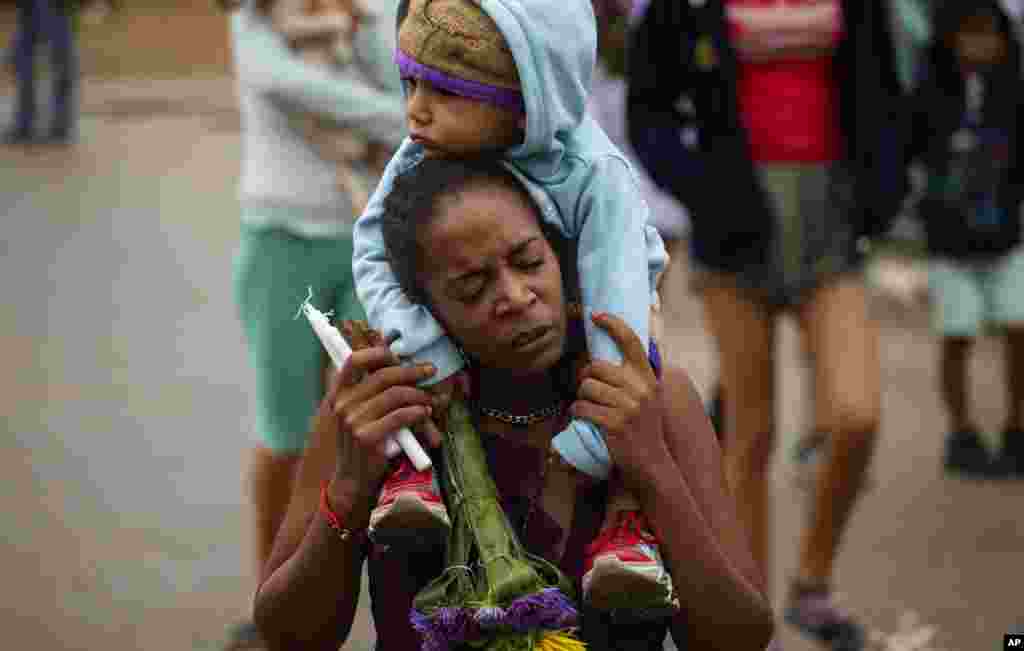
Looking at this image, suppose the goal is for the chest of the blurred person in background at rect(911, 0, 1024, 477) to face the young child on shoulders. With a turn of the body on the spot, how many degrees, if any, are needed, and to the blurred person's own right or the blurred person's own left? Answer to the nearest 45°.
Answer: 0° — they already face them

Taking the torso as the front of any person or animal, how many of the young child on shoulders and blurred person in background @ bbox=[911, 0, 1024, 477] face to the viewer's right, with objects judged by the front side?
0

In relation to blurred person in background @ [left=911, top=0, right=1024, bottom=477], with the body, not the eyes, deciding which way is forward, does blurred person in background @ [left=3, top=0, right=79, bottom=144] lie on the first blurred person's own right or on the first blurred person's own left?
on the first blurred person's own right

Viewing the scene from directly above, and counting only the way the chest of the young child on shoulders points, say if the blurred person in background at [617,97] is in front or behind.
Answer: behind

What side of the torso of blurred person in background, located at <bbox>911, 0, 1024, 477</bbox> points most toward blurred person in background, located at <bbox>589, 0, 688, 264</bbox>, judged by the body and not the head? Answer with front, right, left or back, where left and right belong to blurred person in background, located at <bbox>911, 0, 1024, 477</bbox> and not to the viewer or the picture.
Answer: right

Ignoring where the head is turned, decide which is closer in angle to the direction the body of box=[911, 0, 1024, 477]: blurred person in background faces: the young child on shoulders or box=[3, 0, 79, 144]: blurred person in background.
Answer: the young child on shoulders

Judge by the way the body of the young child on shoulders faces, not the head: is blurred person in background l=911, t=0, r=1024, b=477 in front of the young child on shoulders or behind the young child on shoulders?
behind

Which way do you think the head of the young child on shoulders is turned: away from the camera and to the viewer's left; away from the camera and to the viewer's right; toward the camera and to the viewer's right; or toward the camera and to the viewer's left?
toward the camera and to the viewer's left

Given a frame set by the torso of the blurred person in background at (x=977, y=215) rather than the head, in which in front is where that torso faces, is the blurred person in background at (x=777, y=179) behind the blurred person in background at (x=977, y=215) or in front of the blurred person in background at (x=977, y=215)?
in front

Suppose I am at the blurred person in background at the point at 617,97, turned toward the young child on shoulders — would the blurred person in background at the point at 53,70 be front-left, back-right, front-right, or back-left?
back-right

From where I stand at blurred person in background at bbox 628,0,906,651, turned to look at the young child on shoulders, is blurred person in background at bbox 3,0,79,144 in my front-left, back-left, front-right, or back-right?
back-right

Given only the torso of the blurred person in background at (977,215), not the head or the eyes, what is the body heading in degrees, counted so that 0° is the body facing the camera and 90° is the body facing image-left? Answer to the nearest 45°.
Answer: approximately 0°

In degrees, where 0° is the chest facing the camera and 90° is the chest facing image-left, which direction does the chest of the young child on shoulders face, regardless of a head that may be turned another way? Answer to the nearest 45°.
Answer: approximately 45°
